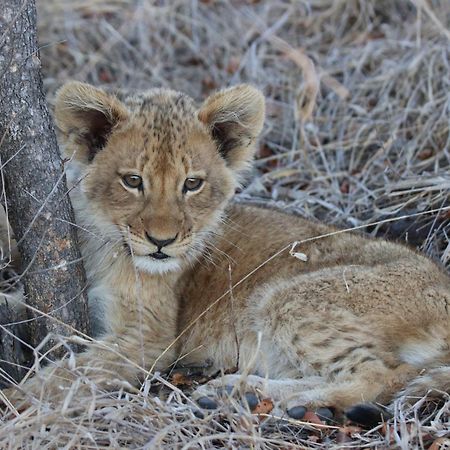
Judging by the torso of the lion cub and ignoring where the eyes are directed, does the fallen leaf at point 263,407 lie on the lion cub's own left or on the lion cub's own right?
on the lion cub's own left

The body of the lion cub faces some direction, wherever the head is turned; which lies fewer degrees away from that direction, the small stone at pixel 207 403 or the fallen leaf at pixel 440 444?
the small stone

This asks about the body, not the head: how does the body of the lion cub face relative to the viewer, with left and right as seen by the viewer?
facing to the left of the viewer

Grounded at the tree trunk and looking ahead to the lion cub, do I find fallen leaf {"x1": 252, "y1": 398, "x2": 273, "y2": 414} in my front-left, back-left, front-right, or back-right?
front-right

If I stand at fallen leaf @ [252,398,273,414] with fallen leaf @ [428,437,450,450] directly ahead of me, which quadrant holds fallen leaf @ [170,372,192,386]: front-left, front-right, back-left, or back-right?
back-left

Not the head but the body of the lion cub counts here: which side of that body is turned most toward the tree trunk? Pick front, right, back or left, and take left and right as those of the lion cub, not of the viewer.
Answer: front

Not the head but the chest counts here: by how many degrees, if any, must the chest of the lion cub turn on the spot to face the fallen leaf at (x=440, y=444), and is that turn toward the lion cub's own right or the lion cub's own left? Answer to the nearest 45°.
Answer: approximately 135° to the lion cub's own left

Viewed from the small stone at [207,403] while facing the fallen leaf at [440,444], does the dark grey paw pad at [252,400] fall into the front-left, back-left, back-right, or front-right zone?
front-left

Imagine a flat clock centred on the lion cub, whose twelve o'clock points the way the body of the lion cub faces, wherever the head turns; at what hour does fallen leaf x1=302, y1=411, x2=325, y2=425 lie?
The fallen leaf is roughly at 8 o'clock from the lion cub.
